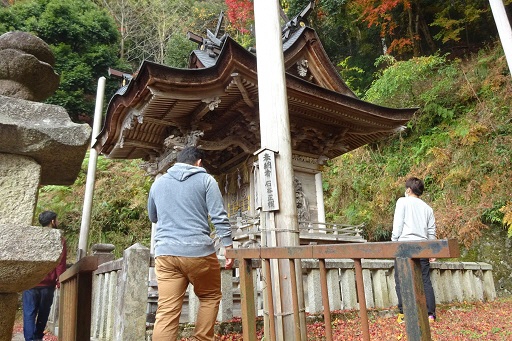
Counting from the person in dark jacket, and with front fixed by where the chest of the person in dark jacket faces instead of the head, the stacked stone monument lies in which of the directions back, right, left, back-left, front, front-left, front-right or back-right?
back-right

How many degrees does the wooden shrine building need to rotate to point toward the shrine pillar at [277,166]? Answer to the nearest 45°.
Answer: approximately 45° to its left

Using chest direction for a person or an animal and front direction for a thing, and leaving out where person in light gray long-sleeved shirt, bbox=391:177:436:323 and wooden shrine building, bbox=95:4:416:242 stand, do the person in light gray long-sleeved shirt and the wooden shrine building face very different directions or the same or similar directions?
very different directions

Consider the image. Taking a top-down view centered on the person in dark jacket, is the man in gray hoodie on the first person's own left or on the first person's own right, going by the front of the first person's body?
on the first person's own right

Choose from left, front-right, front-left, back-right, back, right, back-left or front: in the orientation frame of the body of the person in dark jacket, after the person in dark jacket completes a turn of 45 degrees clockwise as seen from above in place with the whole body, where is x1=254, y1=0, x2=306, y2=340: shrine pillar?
front-right

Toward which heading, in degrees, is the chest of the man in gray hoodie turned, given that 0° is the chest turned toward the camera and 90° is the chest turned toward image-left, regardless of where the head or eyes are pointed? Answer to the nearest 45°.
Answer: approximately 180°

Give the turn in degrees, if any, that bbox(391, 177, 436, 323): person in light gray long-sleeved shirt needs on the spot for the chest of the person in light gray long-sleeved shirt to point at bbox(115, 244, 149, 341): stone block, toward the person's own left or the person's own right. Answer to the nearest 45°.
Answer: approximately 135° to the person's own left

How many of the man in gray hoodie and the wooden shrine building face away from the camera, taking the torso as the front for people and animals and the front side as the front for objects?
1

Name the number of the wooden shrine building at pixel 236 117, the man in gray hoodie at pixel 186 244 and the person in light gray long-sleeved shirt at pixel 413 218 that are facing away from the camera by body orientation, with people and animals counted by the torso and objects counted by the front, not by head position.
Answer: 2

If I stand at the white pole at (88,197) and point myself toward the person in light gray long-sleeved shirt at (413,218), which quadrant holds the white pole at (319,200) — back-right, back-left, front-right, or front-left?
front-left

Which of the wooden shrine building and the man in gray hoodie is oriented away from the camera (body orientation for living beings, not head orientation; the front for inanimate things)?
the man in gray hoodie

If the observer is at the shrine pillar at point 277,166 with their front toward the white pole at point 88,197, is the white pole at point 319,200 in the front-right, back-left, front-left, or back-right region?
front-right

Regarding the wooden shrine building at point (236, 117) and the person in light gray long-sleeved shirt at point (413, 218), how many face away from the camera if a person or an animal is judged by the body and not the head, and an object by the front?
1

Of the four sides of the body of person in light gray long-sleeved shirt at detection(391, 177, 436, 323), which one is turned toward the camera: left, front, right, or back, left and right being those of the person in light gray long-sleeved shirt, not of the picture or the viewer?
back

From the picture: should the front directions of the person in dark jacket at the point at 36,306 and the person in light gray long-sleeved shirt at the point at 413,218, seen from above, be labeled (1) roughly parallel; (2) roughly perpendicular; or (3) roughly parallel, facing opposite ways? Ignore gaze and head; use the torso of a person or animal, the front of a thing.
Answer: roughly parallel

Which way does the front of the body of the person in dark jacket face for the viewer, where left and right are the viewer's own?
facing away from the viewer and to the right of the viewer

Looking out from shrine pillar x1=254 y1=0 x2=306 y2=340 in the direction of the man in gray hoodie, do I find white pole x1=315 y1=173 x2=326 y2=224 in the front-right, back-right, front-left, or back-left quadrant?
back-right
